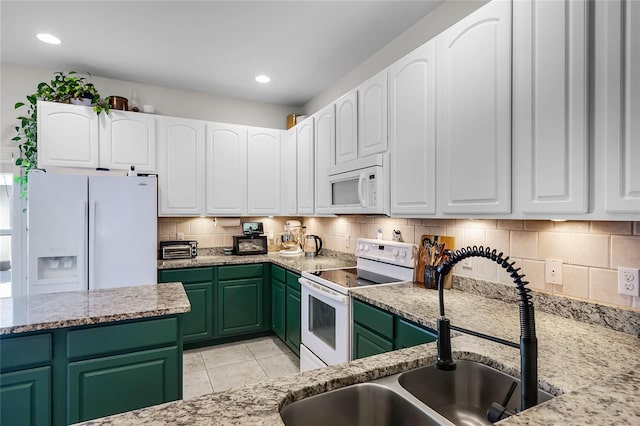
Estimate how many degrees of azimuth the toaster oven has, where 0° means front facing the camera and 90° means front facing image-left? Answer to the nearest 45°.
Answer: approximately 0°

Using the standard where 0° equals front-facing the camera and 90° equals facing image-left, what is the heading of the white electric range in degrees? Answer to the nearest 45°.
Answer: approximately 45°

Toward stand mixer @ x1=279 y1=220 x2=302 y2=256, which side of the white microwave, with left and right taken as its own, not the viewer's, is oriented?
right

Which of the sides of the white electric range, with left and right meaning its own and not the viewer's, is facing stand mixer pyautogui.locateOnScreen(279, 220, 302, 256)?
right

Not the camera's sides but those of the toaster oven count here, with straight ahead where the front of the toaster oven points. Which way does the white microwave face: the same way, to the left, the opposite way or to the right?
to the right

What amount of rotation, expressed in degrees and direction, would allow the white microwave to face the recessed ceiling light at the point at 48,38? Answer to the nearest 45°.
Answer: approximately 45° to its right

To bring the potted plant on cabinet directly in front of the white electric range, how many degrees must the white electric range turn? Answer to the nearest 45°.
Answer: approximately 45° to its right
